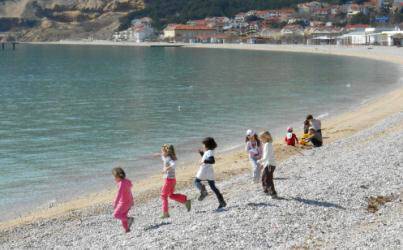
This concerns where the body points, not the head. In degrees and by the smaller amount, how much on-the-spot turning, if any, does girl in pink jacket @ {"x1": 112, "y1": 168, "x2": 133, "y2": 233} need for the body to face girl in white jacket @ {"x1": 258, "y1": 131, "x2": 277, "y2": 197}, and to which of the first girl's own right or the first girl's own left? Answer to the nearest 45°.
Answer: approximately 180°

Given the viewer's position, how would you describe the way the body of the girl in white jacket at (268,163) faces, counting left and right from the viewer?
facing to the left of the viewer

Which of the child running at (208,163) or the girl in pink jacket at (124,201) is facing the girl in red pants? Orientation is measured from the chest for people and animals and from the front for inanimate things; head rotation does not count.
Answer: the child running

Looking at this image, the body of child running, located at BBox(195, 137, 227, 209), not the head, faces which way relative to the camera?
to the viewer's left

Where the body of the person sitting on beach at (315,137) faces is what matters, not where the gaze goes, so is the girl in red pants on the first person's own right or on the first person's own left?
on the first person's own left

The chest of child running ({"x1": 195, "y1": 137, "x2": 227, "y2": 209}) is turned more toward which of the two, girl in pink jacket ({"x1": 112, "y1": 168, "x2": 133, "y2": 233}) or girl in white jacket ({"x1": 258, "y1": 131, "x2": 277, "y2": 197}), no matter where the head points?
the girl in pink jacket

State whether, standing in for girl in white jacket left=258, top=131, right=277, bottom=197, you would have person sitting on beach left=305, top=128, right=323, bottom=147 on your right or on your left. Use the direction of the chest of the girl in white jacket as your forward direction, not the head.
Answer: on your right

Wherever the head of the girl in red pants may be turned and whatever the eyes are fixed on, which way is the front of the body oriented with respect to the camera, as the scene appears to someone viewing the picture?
to the viewer's left
